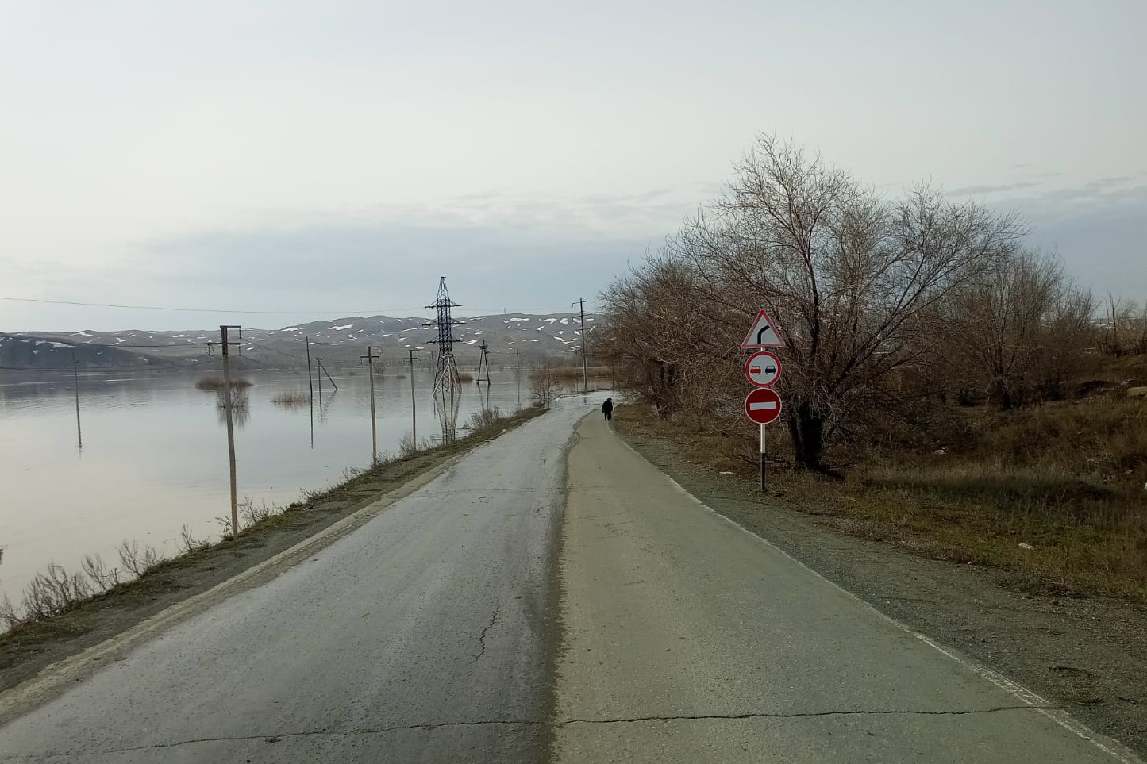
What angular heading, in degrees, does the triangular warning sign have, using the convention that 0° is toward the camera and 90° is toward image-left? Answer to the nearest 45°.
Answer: approximately 0°

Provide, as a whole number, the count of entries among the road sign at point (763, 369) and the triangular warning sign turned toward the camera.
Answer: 2

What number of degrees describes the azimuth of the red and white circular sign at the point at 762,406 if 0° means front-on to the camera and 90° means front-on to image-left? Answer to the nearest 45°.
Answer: approximately 0°

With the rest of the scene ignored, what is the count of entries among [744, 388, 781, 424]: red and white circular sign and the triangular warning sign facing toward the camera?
2
